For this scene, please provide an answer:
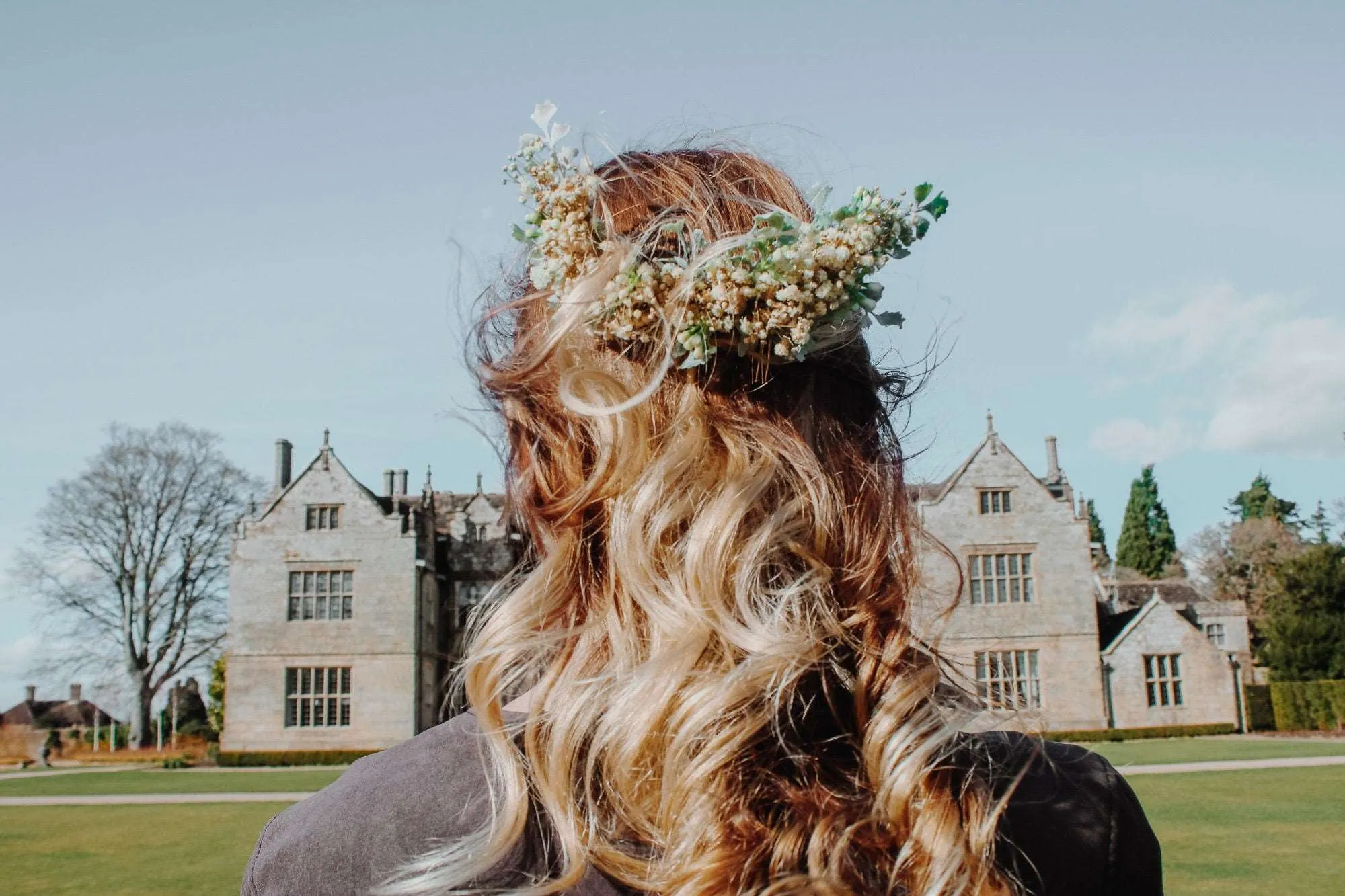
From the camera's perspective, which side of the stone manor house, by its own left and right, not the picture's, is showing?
front

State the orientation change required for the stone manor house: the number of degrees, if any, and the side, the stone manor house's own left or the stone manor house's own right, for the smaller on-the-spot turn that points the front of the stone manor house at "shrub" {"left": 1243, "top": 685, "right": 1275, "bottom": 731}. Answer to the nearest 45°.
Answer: approximately 90° to the stone manor house's own left

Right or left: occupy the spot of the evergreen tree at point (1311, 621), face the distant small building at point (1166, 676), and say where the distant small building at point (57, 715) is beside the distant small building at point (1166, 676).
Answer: right

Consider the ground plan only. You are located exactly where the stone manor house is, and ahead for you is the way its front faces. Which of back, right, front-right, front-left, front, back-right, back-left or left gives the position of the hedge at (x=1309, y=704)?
left

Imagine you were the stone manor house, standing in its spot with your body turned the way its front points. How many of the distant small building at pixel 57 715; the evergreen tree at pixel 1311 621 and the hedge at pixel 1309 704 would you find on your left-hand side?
2

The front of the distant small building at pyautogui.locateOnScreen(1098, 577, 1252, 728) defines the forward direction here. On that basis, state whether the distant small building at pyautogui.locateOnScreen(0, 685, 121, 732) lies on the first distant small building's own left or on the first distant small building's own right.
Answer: on the first distant small building's own right

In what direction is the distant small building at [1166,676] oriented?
toward the camera

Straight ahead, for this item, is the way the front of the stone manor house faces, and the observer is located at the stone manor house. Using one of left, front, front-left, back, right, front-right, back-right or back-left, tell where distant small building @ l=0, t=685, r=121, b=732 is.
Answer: back-right

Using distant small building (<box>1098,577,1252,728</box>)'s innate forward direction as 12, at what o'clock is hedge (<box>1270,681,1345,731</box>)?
The hedge is roughly at 8 o'clock from the distant small building.
